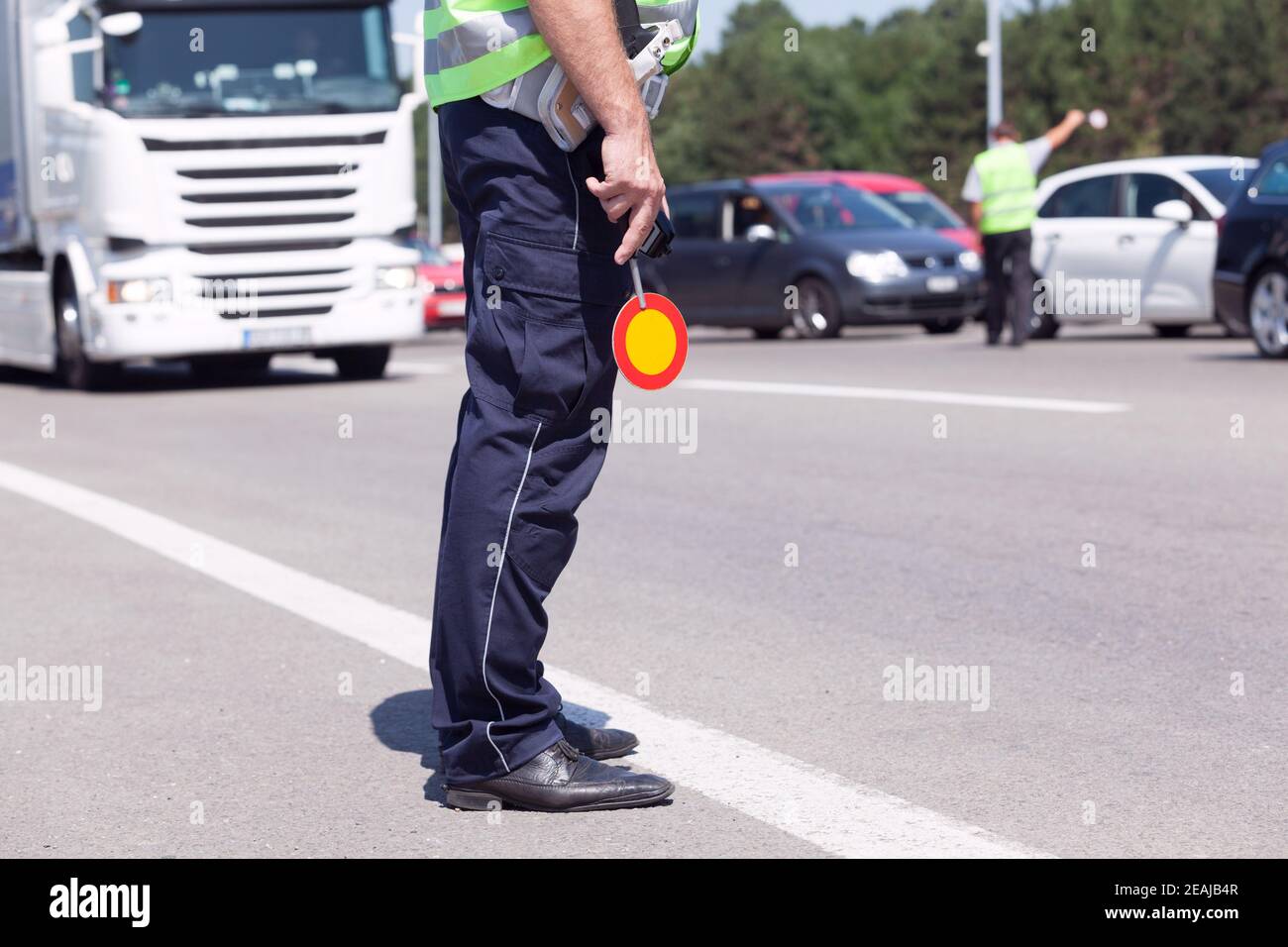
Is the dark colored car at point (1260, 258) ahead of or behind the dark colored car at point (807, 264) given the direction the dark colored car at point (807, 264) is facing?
ahead

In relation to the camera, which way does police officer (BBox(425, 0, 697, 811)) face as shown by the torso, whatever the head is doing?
to the viewer's right

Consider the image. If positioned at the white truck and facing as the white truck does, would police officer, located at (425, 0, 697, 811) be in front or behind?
in front

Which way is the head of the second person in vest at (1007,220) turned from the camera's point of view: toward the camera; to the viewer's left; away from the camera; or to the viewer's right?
away from the camera

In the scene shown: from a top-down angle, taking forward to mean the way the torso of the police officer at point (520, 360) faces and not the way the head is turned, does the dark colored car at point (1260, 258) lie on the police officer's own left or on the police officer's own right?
on the police officer's own left

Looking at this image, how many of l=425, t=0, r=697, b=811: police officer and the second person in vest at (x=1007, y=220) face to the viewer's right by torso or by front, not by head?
1

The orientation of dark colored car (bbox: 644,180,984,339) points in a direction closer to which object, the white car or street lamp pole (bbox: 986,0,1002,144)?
the white car

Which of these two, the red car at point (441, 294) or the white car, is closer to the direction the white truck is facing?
the white car

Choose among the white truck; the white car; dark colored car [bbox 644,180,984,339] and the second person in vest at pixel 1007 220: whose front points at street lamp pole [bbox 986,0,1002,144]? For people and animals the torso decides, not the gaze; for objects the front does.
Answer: the second person in vest

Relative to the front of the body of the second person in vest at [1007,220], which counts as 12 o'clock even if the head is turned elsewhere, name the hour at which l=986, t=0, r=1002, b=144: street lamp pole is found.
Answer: The street lamp pole is roughly at 12 o'clock from the second person in vest.

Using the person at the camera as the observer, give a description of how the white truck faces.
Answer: facing the viewer and to the right of the viewer

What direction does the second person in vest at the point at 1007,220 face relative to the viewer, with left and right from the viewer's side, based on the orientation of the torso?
facing away from the viewer

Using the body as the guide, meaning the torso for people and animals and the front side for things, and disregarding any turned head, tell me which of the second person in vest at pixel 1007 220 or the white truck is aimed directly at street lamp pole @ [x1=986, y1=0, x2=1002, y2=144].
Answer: the second person in vest

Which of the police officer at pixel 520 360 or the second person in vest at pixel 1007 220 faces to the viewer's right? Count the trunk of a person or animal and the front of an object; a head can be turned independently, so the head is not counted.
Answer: the police officer

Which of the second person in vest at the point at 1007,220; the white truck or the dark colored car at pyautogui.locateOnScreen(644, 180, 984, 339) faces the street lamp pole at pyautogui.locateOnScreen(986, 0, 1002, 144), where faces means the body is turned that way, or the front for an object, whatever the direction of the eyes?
the second person in vest
